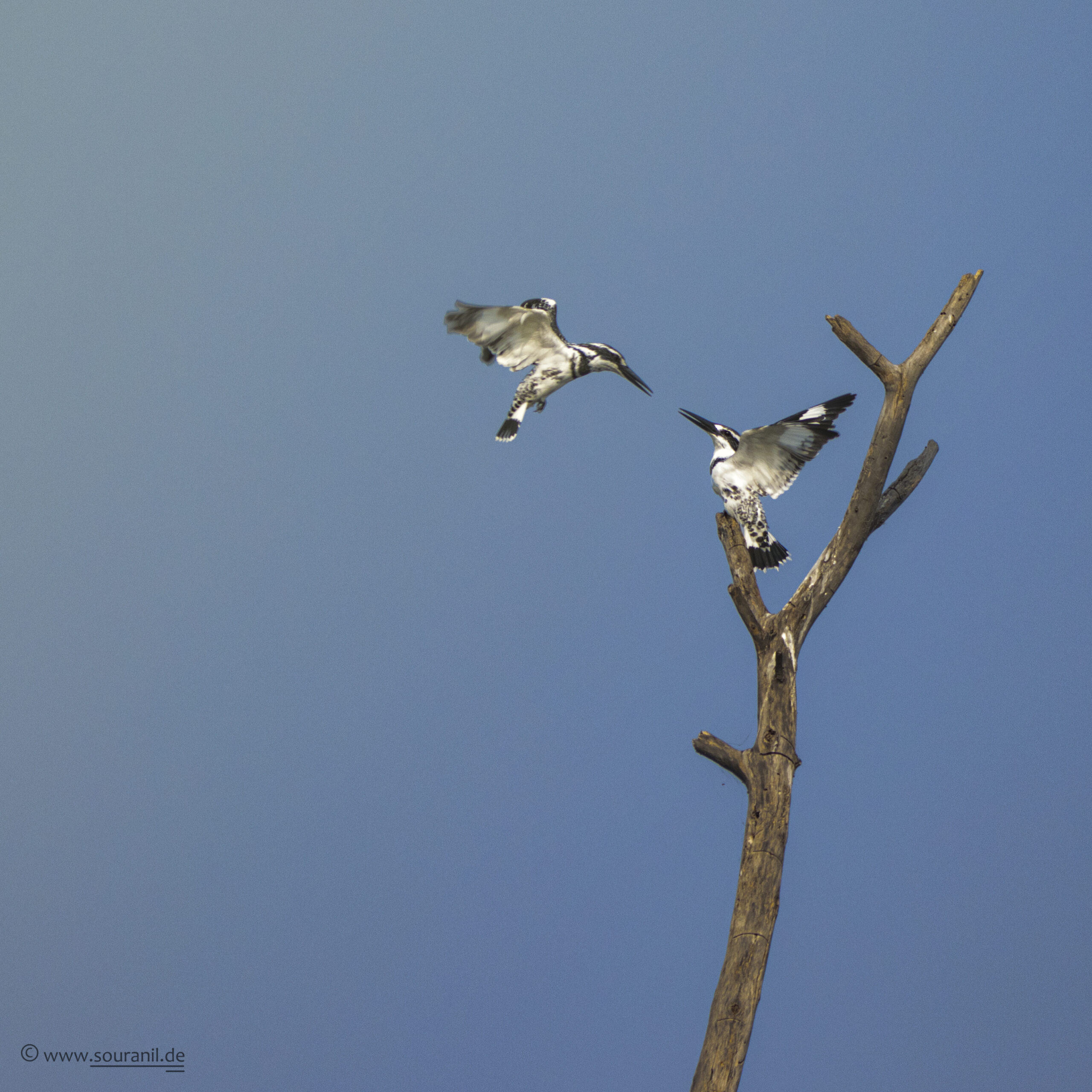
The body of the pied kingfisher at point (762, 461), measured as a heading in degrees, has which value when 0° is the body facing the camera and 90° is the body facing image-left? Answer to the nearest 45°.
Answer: approximately 90°

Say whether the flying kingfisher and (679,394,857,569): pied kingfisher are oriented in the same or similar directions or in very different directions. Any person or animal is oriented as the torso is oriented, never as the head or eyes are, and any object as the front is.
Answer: very different directions

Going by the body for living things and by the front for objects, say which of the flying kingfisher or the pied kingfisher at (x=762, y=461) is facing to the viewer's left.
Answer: the pied kingfisher

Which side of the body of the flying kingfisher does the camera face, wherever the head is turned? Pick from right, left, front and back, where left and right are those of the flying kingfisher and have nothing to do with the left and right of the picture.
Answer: right

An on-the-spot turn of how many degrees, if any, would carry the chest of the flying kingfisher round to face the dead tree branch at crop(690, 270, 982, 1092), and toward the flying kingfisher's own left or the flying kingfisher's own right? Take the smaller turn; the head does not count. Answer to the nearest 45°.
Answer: approximately 45° to the flying kingfisher's own right
